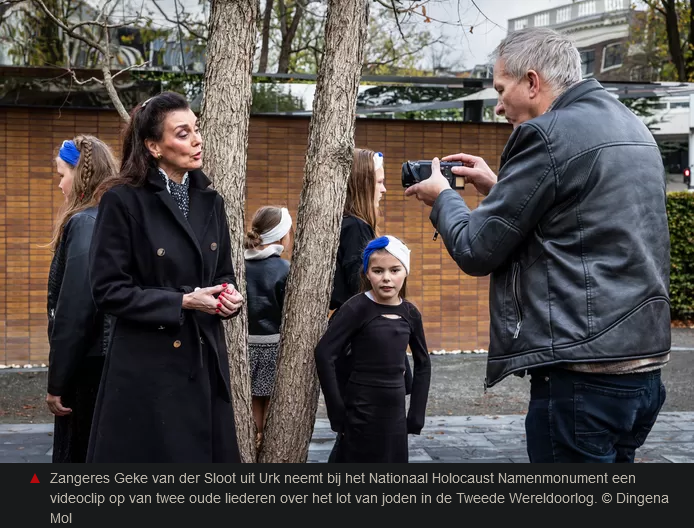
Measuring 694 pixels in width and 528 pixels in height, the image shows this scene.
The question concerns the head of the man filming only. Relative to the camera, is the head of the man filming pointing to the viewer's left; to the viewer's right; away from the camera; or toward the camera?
to the viewer's left

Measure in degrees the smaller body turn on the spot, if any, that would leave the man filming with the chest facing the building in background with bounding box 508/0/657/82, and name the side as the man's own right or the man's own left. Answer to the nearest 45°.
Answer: approximately 45° to the man's own right

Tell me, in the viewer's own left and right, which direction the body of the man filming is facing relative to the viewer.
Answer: facing away from the viewer and to the left of the viewer

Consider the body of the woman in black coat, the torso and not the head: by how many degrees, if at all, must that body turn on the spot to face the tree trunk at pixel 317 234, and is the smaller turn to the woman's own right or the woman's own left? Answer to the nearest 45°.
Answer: approximately 90° to the woman's own left
